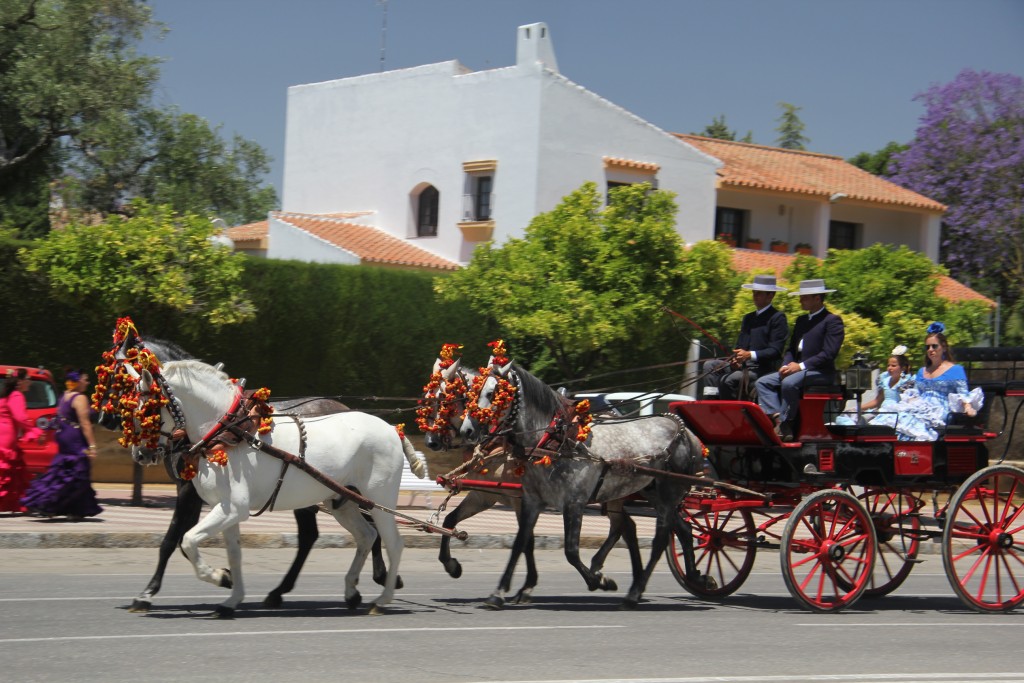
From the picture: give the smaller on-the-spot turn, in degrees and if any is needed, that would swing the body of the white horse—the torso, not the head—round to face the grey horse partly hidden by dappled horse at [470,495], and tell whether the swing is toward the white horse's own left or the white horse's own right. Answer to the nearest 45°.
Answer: approximately 135° to the white horse's own right

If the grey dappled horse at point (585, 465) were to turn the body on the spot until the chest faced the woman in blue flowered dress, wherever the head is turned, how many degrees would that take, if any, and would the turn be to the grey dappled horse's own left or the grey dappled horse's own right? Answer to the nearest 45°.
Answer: approximately 180°

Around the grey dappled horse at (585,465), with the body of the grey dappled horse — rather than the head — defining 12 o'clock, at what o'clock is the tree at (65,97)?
The tree is roughly at 2 o'clock from the grey dappled horse.

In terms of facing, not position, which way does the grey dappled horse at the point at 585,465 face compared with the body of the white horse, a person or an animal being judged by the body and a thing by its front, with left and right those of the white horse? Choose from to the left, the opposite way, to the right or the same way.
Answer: the same way

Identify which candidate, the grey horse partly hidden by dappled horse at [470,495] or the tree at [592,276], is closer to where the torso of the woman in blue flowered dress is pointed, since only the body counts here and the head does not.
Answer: the grey horse partly hidden by dappled horse

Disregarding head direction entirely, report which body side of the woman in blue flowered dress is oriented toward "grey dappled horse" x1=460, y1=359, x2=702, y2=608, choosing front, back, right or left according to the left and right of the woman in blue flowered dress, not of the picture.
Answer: front

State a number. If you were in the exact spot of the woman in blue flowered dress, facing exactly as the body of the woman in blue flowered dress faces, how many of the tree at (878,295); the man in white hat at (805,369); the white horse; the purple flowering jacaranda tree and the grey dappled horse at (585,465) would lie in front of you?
3

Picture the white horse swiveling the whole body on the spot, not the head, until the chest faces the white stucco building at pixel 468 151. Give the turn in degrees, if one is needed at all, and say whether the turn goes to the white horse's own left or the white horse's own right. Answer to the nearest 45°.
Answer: approximately 90° to the white horse's own right

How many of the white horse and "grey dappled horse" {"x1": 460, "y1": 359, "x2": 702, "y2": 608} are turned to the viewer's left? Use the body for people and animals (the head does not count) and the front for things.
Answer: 2

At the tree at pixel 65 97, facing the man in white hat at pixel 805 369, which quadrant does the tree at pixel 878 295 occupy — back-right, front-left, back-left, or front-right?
front-left

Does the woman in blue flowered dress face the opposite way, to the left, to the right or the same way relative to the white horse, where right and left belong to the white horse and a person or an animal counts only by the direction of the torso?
the same way

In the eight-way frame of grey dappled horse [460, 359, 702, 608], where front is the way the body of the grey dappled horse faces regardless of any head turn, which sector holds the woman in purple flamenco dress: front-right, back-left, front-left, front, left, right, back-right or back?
front-right

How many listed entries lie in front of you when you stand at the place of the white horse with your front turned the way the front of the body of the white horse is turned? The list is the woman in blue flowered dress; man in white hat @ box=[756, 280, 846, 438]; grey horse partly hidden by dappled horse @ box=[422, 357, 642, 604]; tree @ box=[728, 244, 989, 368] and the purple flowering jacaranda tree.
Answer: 0

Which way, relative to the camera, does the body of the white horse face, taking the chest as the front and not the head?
to the viewer's left

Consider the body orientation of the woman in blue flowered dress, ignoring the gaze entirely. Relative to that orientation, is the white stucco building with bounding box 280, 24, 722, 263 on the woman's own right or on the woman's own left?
on the woman's own right

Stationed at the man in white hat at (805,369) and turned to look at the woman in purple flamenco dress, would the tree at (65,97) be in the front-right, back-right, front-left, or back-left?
front-right

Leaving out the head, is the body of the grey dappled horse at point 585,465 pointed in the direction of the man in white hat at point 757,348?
no

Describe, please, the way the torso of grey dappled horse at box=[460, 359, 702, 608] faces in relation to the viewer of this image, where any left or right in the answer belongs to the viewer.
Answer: facing to the left of the viewer

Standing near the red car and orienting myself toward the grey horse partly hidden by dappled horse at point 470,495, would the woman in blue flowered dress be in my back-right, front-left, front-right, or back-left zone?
front-left

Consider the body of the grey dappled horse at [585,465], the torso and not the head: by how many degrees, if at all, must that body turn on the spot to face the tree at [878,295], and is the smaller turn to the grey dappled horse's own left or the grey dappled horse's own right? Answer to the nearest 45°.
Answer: approximately 90° to the grey dappled horse's own right
